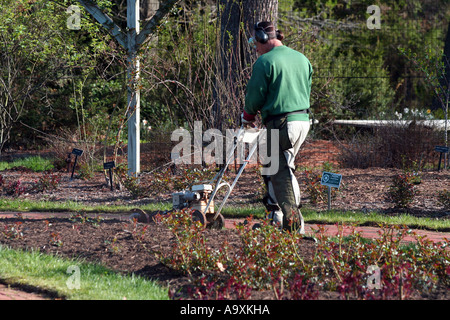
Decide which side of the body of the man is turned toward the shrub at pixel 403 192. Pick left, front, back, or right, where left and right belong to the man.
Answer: right

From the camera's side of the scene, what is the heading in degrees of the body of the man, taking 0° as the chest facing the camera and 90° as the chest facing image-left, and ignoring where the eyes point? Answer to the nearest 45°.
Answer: approximately 135°

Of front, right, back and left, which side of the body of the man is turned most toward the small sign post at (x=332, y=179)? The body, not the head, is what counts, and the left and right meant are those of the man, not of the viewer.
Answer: right

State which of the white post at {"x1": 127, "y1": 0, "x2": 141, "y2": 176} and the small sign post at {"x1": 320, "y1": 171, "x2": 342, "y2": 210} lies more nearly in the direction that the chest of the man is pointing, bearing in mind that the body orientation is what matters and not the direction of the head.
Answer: the white post

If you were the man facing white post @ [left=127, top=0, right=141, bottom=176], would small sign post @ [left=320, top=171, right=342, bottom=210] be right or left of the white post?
right

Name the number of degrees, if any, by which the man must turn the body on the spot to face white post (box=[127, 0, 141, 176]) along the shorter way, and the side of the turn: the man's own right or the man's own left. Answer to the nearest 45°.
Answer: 0° — they already face it

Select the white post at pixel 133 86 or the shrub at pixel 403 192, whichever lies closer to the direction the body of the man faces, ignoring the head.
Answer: the white post
